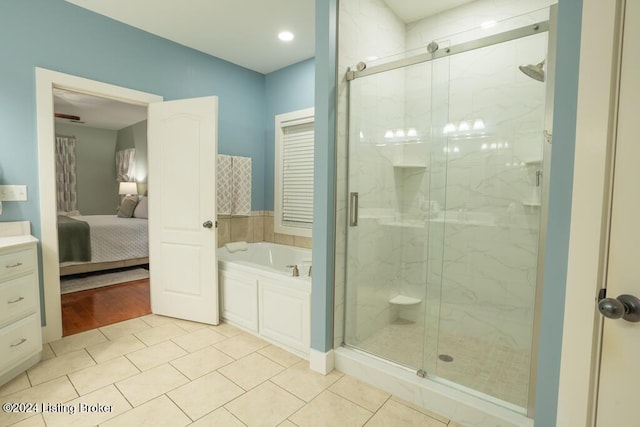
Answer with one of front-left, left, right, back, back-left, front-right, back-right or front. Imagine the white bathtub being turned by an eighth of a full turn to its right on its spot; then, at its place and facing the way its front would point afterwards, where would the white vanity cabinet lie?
front

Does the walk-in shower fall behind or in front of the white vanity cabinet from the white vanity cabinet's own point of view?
in front

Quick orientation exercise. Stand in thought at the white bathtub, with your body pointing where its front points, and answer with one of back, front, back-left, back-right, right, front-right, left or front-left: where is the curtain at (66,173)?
right

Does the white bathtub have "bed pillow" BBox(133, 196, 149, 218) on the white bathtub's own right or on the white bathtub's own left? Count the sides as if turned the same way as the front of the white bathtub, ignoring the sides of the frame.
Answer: on the white bathtub's own right

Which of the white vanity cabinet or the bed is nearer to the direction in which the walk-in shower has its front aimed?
the white vanity cabinet

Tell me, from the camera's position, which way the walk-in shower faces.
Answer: facing the viewer and to the left of the viewer

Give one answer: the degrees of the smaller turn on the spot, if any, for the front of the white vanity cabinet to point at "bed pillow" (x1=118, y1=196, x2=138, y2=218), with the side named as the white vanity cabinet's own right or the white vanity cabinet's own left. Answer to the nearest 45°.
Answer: approximately 135° to the white vanity cabinet's own left

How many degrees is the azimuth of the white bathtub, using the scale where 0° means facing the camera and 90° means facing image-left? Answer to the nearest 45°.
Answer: approximately 45°

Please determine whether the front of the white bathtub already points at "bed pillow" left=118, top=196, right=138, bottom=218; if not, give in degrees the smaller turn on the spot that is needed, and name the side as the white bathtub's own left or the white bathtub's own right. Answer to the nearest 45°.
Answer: approximately 90° to the white bathtub's own right

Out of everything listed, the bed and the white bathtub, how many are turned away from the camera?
0

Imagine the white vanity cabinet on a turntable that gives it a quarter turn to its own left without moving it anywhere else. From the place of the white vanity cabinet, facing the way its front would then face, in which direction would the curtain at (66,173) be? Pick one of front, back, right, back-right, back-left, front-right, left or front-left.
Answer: front-left
